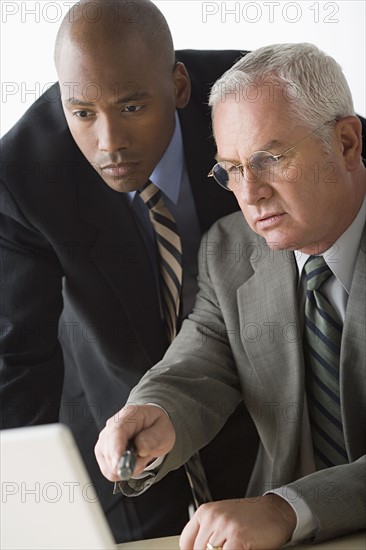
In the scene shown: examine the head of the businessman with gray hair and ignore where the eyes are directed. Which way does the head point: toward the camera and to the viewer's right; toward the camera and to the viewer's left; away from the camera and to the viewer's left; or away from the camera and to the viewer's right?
toward the camera and to the viewer's left

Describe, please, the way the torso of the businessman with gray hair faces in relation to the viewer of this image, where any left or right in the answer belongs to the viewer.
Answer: facing the viewer and to the left of the viewer

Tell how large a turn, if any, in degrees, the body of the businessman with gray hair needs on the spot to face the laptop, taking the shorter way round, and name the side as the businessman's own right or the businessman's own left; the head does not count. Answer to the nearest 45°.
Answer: approximately 45° to the businessman's own left
